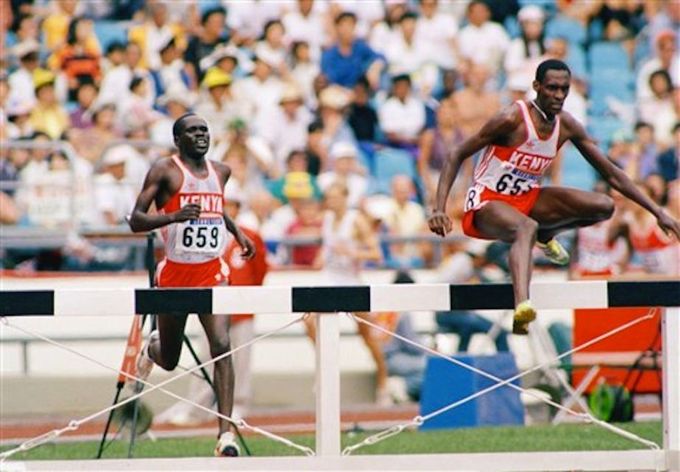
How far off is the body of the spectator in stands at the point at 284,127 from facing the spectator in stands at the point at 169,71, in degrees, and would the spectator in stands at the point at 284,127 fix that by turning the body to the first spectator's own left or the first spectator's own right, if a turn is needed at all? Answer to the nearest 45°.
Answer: approximately 90° to the first spectator's own right

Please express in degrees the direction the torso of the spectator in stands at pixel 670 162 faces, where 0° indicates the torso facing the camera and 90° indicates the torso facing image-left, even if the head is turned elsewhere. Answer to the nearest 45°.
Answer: approximately 0°

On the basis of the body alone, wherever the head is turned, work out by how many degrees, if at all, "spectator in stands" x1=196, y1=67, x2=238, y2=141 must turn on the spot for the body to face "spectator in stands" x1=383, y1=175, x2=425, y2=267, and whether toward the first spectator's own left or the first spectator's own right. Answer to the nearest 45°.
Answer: approximately 90° to the first spectator's own left

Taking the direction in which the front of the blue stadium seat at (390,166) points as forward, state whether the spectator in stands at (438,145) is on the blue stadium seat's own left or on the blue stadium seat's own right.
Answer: on the blue stadium seat's own left

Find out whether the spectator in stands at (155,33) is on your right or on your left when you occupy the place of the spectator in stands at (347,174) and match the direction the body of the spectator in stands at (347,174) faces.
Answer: on your right
